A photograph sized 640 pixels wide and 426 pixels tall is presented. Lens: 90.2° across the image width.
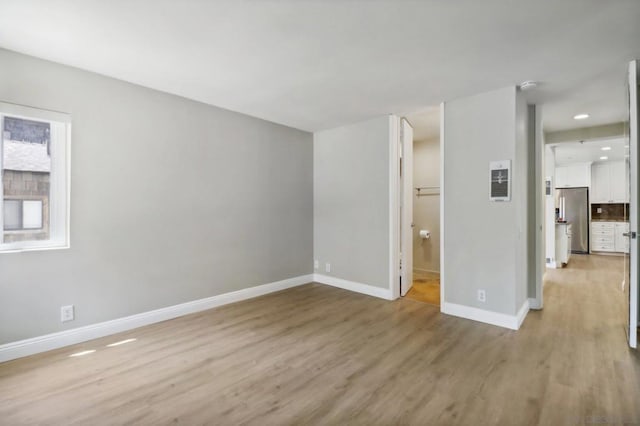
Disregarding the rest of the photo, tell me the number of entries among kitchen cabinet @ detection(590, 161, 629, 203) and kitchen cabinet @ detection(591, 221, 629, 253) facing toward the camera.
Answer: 2

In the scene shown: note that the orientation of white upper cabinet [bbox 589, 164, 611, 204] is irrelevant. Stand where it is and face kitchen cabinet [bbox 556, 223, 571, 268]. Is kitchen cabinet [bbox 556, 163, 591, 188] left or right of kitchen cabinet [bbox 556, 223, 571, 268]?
right

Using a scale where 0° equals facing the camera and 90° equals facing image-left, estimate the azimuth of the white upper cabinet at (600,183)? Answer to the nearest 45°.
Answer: approximately 0°

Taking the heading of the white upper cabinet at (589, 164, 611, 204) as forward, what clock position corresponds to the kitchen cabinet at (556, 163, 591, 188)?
The kitchen cabinet is roughly at 2 o'clock from the white upper cabinet.
